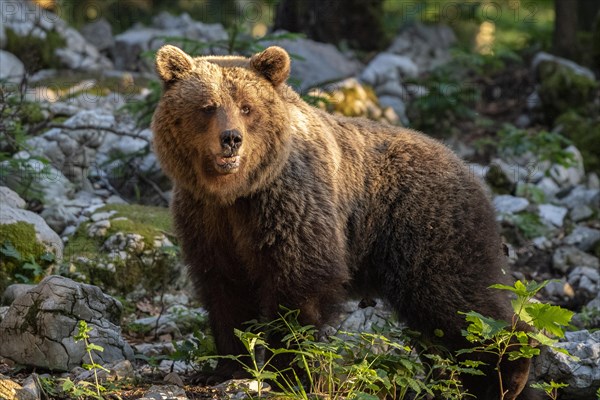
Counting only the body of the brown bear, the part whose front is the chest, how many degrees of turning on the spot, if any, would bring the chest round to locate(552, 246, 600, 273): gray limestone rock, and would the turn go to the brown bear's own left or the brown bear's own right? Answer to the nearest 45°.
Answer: approximately 180°

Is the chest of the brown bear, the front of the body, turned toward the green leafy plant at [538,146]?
no

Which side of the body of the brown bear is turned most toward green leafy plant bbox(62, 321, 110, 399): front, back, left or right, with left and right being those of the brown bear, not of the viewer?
front

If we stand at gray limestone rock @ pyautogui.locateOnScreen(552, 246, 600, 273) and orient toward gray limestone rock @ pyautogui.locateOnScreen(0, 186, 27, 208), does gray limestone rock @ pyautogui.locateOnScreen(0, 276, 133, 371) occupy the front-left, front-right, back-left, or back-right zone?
front-left

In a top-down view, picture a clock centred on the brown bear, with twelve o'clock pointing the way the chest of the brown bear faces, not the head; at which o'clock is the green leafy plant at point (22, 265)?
The green leafy plant is roughly at 2 o'clock from the brown bear.

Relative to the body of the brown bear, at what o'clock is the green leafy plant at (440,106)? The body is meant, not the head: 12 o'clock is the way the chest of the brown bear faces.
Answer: The green leafy plant is roughly at 5 o'clock from the brown bear.

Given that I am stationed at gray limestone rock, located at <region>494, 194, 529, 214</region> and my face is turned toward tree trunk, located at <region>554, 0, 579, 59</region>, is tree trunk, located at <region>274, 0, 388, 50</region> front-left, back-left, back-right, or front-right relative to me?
front-left

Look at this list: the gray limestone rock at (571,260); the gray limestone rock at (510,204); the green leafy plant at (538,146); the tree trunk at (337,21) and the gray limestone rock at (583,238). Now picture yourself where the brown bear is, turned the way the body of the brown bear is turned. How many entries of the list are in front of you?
0

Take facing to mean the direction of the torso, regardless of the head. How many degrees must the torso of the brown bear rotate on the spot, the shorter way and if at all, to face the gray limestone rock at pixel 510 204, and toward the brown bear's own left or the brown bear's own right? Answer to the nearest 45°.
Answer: approximately 180°

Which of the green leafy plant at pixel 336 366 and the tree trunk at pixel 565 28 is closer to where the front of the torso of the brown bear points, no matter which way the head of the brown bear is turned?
the green leafy plant

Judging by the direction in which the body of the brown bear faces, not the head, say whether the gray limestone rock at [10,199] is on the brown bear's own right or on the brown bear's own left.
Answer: on the brown bear's own right

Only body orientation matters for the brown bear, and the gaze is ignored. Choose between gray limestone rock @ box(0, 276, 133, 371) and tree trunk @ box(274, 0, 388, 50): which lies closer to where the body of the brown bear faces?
the gray limestone rock

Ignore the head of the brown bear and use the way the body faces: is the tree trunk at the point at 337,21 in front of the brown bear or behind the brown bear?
behind

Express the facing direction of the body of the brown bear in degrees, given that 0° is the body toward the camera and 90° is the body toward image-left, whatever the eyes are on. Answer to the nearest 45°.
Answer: approximately 45°

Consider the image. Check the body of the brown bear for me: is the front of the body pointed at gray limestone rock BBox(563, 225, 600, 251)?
no

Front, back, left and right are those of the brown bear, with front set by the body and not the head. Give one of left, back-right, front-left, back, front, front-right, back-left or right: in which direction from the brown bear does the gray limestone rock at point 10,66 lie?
right

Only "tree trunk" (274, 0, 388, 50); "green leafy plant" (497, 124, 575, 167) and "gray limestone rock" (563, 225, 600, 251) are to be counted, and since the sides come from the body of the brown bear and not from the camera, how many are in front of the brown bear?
0
